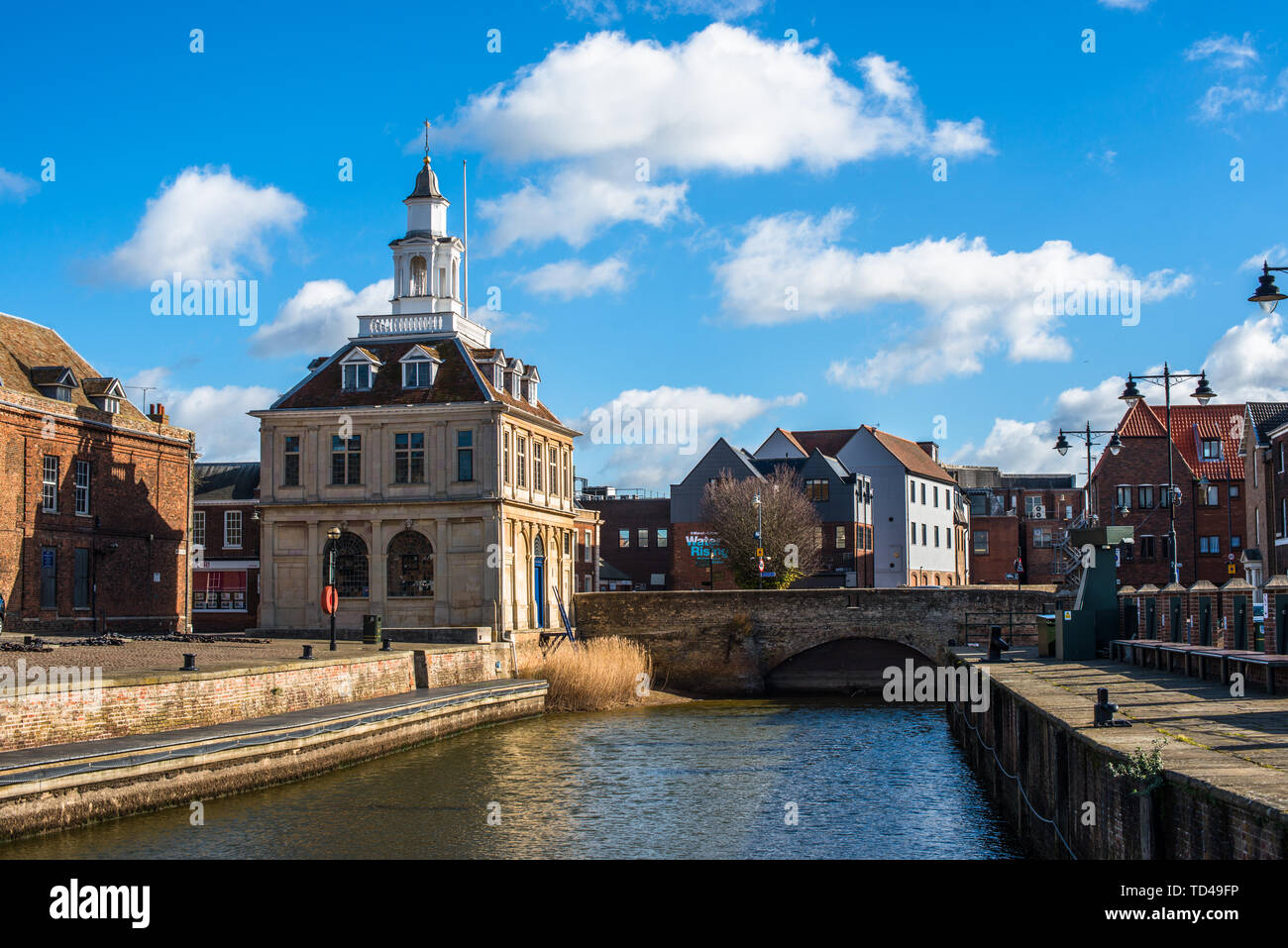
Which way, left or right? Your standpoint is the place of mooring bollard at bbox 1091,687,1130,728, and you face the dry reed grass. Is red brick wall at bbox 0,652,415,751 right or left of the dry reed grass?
left

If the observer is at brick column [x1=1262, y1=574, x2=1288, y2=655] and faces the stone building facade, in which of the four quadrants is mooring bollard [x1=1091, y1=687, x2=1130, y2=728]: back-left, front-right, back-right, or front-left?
back-left

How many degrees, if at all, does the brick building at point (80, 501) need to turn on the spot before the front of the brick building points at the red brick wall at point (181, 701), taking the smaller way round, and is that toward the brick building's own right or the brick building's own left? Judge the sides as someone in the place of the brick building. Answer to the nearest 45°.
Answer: approximately 45° to the brick building's own right

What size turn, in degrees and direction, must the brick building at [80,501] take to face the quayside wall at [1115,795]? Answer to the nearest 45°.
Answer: approximately 45° to its right

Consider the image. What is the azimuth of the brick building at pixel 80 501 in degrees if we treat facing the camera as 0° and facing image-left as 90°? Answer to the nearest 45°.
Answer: approximately 315°

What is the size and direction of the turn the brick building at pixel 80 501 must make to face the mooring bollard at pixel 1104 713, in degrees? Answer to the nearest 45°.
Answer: approximately 45° to its right

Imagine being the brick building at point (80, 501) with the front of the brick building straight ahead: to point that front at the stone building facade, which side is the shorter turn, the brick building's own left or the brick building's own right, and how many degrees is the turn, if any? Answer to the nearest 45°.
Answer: approximately 45° to the brick building's own left
